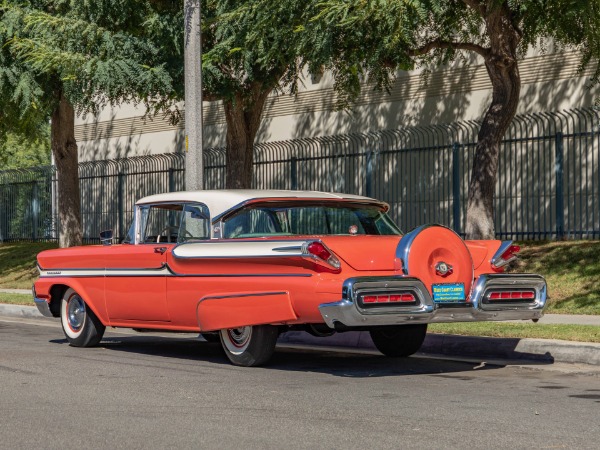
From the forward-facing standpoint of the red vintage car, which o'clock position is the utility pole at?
The utility pole is roughly at 1 o'clock from the red vintage car.

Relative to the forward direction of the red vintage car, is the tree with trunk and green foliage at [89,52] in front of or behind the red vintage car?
in front

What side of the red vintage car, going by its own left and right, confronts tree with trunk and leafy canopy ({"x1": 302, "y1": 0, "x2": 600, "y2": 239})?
right

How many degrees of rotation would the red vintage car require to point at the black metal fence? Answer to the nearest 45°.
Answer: approximately 45° to its right

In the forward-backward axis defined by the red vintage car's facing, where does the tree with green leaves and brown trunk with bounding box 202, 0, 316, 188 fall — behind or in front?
in front

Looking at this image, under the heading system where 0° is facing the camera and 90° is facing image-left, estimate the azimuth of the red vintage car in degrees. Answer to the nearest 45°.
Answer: approximately 135°

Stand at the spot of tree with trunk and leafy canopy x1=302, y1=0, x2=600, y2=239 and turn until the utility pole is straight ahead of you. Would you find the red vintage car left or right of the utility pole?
left
